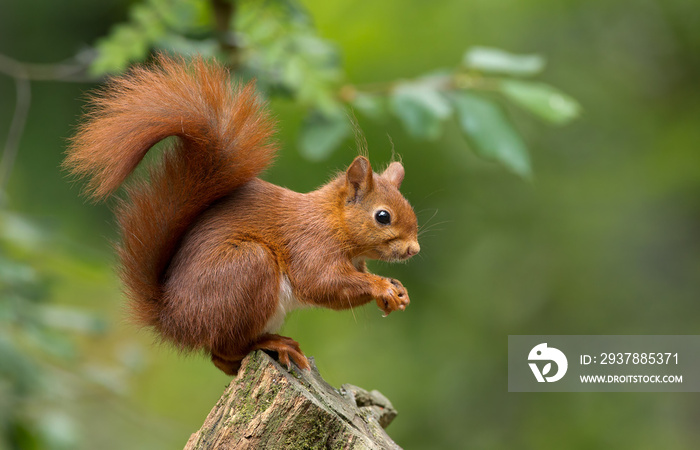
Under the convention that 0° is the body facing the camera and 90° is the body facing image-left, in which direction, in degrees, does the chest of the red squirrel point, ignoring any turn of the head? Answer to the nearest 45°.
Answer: approximately 270°
